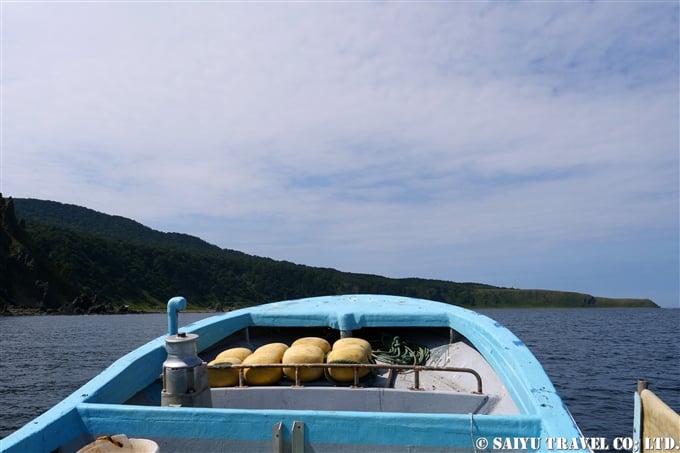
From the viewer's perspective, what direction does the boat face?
away from the camera
